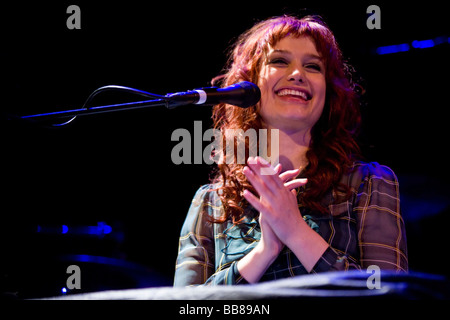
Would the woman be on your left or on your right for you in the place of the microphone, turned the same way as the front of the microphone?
on your left

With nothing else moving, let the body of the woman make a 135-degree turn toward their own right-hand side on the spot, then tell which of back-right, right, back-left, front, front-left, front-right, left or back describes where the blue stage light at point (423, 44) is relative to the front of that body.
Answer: right

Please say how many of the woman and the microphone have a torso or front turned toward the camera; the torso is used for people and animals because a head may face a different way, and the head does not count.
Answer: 1

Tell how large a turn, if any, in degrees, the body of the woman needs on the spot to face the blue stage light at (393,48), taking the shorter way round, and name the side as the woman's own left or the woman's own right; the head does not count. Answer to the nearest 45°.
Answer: approximately 135° to the woman's own left

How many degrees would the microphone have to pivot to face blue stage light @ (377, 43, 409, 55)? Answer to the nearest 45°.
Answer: approximately 45° to its left

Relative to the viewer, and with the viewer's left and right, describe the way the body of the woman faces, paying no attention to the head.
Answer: facing the viewer

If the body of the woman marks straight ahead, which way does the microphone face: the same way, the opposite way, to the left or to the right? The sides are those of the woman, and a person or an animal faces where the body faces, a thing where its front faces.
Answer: to the left

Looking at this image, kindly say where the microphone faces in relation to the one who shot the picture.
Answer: facing to the right of the viewer
